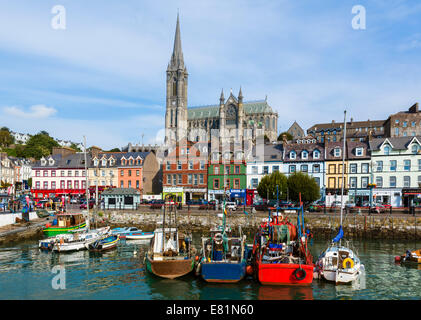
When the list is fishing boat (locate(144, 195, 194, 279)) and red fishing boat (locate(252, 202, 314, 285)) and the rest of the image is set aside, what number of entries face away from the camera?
2

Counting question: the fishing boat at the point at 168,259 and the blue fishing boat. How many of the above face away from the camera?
2

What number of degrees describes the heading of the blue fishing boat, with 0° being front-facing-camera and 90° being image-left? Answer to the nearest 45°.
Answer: approximately 180°

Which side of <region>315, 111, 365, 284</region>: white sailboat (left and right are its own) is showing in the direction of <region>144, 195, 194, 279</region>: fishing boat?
left

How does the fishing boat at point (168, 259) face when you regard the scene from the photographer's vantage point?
facing away from the viewer

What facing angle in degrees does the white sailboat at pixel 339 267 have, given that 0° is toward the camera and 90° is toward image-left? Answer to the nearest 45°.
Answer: approximately 180°

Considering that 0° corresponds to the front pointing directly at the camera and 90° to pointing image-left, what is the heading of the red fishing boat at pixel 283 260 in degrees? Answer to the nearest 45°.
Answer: approximately 180°

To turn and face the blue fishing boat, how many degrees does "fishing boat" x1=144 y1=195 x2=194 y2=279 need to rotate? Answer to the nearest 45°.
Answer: approximately 135° to its right

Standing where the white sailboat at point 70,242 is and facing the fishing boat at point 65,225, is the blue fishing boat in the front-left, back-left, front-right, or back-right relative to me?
back-right

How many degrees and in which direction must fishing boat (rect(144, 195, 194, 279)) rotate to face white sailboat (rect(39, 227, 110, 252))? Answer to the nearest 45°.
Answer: approximately 45° to its left
